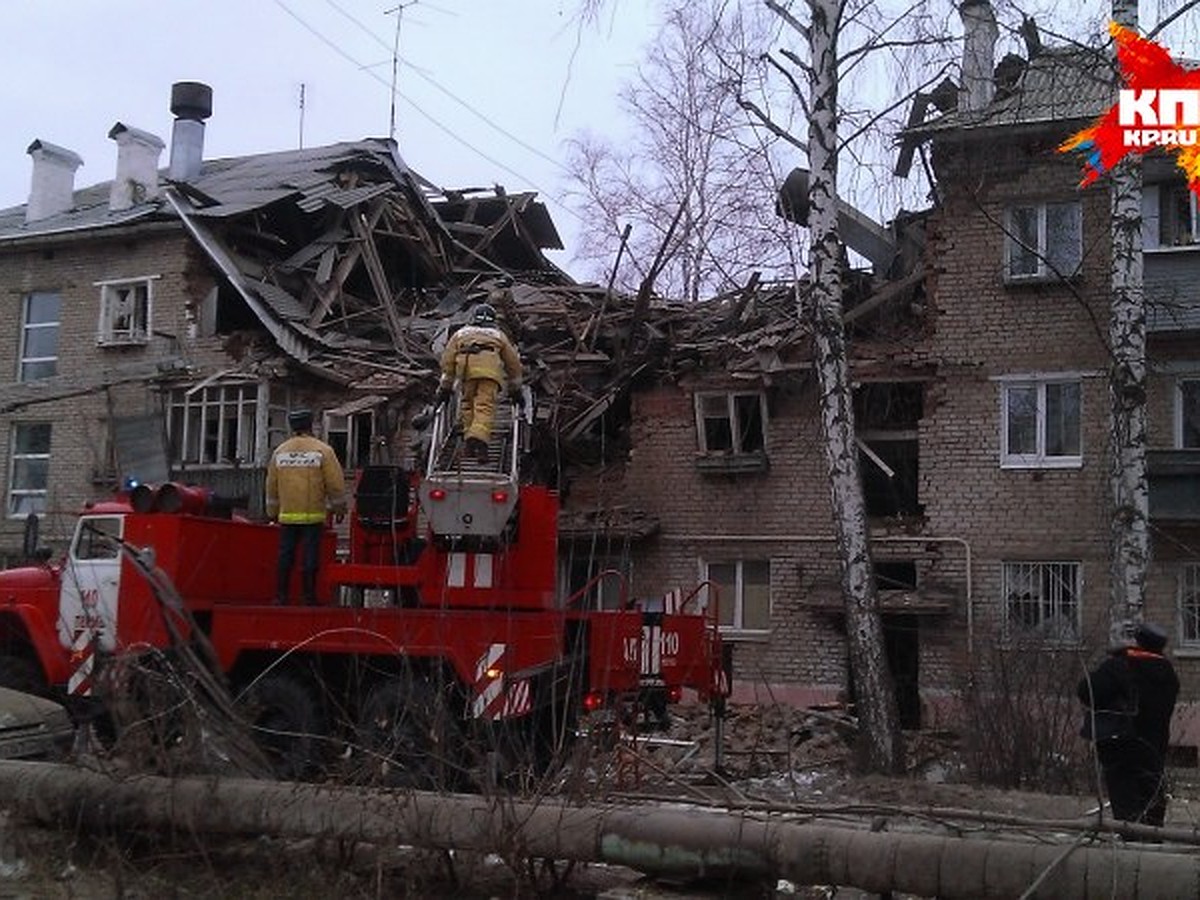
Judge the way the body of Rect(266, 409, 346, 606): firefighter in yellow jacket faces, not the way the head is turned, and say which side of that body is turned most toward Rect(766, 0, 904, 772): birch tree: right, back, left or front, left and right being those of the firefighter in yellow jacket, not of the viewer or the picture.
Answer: right

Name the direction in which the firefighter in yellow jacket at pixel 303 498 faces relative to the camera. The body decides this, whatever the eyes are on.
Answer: away from the camera

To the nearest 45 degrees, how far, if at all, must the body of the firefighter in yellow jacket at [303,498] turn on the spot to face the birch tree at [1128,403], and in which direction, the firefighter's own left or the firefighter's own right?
approximately 90° to the firefighter's own right

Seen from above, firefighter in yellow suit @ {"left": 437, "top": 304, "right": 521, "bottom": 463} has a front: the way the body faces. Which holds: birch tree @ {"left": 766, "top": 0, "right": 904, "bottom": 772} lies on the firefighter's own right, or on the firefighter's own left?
on the firefighter's own right

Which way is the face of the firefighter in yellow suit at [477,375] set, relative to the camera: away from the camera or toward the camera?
away from the camera

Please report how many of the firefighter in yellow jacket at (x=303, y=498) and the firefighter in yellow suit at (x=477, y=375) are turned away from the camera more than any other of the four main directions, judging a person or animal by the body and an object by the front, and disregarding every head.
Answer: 2

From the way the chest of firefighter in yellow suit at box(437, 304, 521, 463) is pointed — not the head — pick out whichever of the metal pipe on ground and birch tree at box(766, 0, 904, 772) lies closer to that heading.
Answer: the birch tree

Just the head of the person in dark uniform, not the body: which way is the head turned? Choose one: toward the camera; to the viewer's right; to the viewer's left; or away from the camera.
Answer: away from the camera

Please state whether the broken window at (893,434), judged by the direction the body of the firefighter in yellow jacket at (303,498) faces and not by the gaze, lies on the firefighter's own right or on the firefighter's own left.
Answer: on the firefighter's own right

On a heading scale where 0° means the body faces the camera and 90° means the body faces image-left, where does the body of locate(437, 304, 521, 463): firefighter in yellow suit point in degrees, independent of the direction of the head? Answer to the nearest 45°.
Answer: approximately 180°

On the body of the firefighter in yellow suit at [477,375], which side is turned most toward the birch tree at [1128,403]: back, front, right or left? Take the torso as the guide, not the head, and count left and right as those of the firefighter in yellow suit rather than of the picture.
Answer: right

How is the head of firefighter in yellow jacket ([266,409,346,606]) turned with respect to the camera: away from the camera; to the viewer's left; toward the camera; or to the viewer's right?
away from the camera
